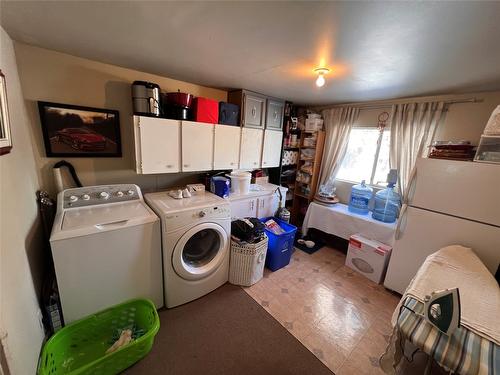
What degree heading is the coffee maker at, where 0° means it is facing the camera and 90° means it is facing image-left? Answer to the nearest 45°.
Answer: approximately 315°

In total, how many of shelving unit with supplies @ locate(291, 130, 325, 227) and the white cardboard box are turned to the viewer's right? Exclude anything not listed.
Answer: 0

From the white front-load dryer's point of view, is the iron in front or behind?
in front

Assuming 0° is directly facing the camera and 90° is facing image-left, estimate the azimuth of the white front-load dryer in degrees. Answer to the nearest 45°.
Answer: approximately 315°

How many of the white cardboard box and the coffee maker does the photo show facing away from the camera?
0

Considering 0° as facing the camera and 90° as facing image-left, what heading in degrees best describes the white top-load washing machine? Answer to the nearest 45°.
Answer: approximately 0°

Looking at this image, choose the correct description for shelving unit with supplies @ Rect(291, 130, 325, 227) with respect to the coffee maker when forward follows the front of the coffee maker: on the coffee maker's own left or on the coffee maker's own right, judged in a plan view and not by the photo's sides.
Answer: on the coffee maker's own left

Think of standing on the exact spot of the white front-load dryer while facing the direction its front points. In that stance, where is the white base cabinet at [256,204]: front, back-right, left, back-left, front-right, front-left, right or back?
left

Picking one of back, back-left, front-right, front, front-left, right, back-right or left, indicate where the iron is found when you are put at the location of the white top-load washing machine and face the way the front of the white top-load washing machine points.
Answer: front-left

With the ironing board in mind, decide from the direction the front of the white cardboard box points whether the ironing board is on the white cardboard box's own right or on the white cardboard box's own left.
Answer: on the white cardboard box's own left
